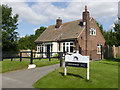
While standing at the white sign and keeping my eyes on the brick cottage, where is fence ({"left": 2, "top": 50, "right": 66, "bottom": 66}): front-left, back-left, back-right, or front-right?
front-left

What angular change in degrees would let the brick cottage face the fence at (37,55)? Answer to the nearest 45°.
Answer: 0° — it already faces it

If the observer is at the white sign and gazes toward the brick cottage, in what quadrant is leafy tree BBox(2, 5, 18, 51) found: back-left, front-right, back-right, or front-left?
front-left

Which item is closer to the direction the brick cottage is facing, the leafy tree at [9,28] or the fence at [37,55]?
the fence

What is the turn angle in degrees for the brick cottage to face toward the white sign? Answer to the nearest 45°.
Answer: approximately 45° to its left

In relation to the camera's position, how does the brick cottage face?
facing the viewer and to the left of the viewer

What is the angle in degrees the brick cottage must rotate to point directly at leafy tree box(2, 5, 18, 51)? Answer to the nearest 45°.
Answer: approximately 45° to its right
